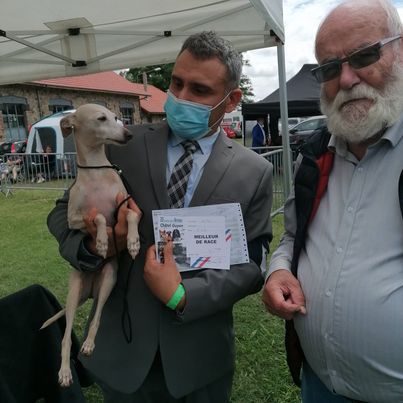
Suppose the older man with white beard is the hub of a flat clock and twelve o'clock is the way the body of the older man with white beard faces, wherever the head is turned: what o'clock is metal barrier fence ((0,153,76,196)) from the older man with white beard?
The metal barrier fence is roughly at 3 o'clock from the older man with white beard.

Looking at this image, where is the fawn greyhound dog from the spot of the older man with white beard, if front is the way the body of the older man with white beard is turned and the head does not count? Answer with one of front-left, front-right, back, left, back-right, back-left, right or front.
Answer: front-right

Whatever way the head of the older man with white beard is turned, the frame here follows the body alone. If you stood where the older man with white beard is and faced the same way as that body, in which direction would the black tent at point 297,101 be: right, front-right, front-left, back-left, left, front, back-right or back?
back-right

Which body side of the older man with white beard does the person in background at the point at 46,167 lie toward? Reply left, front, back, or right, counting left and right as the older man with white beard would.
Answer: right

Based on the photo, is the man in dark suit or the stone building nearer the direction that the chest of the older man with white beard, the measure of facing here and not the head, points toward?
the man in dark suit

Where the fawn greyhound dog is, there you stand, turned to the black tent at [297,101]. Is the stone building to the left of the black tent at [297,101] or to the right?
left

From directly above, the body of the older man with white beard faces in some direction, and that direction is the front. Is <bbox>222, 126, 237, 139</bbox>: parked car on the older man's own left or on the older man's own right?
on the older man's own right

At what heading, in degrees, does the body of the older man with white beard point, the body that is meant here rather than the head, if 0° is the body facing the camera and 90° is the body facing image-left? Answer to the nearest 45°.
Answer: approximately 45°

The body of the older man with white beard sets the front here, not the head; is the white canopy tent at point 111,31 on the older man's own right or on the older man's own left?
on the older man's own right

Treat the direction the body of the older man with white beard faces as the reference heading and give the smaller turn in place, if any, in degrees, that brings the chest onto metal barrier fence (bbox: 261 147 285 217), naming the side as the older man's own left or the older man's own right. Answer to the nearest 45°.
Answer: approximately 135° to the older man's own right

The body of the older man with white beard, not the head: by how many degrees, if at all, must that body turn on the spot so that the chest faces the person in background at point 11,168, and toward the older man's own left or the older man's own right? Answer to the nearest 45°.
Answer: approximately 90° to the older man's own right
